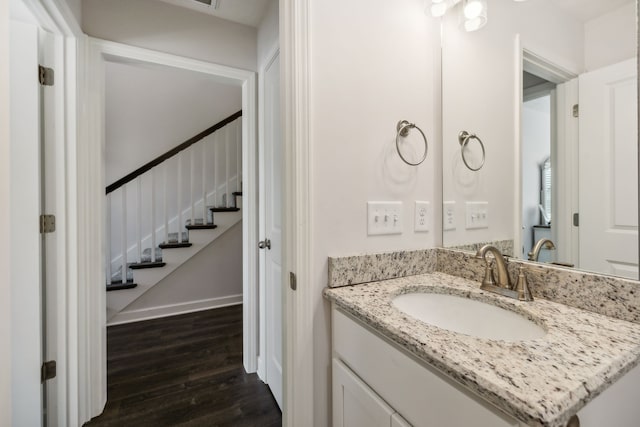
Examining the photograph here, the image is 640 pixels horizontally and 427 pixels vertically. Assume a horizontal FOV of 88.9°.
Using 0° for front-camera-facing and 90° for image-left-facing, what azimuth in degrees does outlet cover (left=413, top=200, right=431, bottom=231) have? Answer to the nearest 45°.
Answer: approximately 315°
